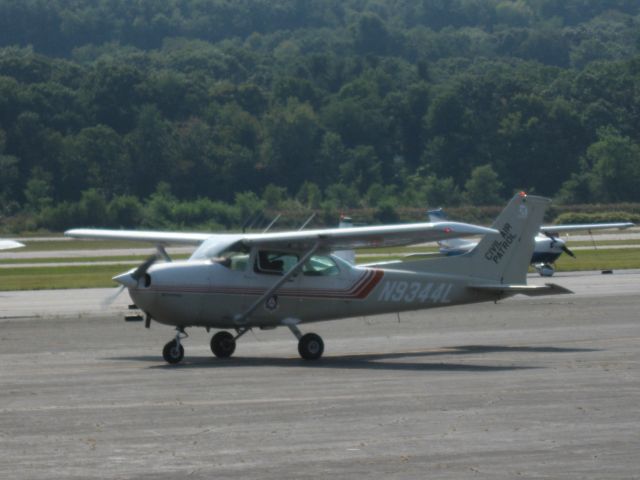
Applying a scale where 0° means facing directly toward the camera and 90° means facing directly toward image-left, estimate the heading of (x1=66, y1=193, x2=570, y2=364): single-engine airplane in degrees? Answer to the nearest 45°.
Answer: approximately 45°
